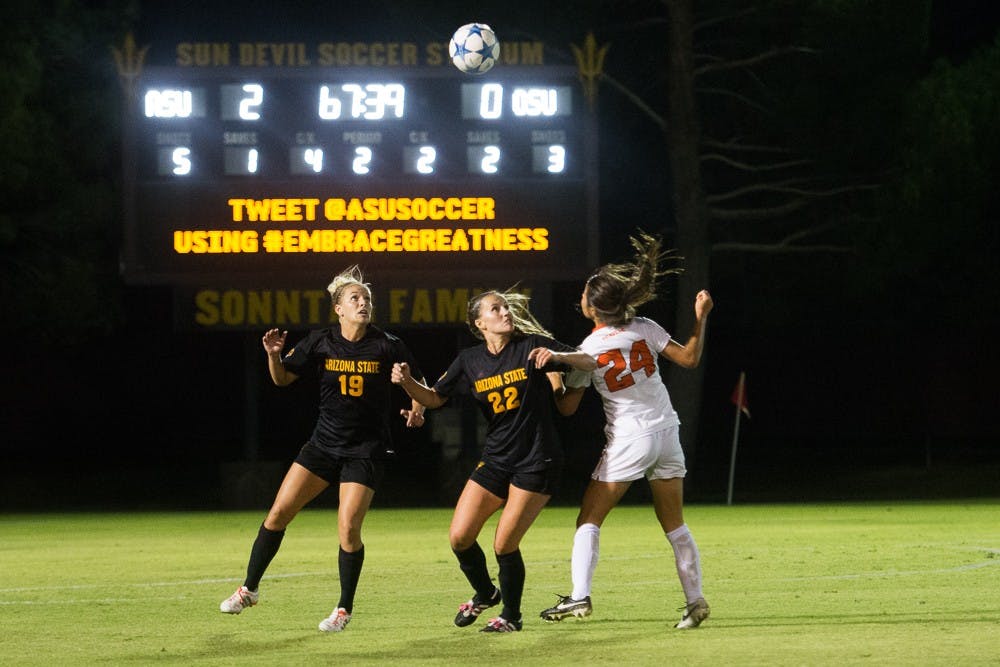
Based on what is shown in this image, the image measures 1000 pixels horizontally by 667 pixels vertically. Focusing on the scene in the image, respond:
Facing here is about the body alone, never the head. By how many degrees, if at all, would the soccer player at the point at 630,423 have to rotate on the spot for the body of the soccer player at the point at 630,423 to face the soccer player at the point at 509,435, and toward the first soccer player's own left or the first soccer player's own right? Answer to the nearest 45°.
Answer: approximately 45° to the first soccer player's own left

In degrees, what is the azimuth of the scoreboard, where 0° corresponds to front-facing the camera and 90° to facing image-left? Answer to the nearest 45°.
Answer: approximately 0°

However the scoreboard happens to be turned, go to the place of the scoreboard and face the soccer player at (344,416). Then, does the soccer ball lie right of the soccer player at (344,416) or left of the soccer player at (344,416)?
left

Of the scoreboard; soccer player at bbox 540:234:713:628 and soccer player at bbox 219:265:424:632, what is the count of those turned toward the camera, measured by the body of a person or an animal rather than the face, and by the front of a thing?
2

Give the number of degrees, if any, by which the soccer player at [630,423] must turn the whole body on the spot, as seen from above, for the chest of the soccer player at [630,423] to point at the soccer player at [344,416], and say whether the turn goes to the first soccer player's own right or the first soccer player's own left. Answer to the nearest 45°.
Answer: approximately 45° to the first soccer player's own left

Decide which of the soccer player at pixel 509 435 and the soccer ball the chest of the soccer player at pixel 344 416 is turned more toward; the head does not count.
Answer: the soccer player

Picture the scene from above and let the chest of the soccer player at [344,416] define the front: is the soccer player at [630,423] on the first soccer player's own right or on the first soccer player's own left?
on the first soccer player's own left

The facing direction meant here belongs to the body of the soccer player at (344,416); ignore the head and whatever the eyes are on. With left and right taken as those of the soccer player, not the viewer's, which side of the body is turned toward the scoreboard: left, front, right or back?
back

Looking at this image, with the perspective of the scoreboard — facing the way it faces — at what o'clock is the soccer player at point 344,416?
The soccer player is roughly at 12 o'clock from the scoreboard.

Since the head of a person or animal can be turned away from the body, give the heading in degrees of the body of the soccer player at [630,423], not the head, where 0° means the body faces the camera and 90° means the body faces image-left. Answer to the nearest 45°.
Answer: approximately 135°
